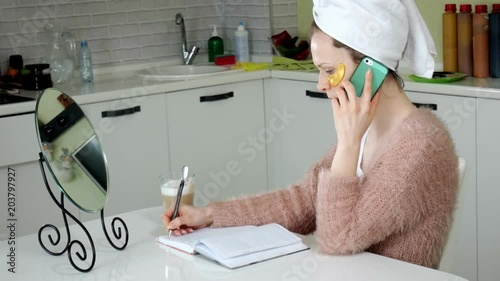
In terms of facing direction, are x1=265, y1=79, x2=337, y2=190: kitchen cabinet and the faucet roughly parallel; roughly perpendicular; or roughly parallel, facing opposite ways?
roughly parallel

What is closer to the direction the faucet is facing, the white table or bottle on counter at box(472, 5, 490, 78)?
the white table

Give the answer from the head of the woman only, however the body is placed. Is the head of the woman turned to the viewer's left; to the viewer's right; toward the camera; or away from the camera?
to the viewer's left

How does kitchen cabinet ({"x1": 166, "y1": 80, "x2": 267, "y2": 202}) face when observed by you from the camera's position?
facing the viewer and to the right of the viewer

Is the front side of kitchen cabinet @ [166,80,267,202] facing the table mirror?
no

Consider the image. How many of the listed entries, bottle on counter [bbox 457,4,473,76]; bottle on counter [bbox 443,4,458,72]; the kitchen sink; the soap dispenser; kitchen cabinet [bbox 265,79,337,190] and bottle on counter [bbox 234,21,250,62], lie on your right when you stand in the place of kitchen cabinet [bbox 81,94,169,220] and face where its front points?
0

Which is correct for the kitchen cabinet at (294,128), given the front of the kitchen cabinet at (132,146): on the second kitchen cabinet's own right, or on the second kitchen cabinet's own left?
on the second kitchen cabinet's own left

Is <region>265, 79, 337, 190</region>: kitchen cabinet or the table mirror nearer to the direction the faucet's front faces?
the table mirror

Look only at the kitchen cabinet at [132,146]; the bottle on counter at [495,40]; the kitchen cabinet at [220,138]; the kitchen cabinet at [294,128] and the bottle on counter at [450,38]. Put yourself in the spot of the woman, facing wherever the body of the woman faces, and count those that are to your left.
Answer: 0

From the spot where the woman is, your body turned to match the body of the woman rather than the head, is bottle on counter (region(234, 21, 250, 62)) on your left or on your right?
on your right

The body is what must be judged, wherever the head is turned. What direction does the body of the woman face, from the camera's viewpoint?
to the viewer's left

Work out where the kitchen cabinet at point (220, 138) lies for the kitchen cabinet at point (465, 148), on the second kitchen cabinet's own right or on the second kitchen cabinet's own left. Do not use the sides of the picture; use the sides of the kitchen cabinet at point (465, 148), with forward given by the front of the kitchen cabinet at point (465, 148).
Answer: on the second kitchen cabinet's own right
